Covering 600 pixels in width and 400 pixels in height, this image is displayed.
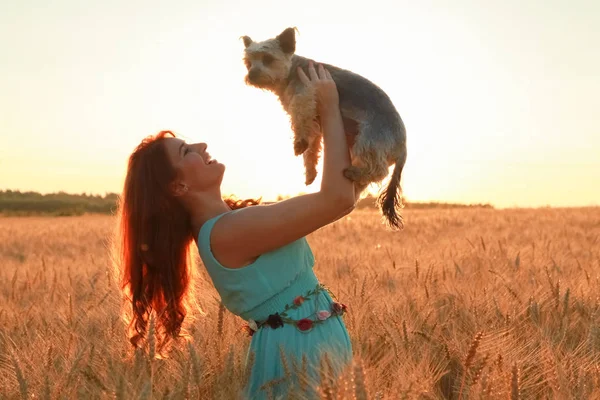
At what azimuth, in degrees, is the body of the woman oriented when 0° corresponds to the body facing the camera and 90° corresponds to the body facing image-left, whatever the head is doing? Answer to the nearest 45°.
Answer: approximately 270°

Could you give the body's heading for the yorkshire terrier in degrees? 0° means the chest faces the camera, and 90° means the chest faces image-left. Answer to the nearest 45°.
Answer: approximately 90°

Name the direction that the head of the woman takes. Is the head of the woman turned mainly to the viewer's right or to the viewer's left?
to the viewer's right
